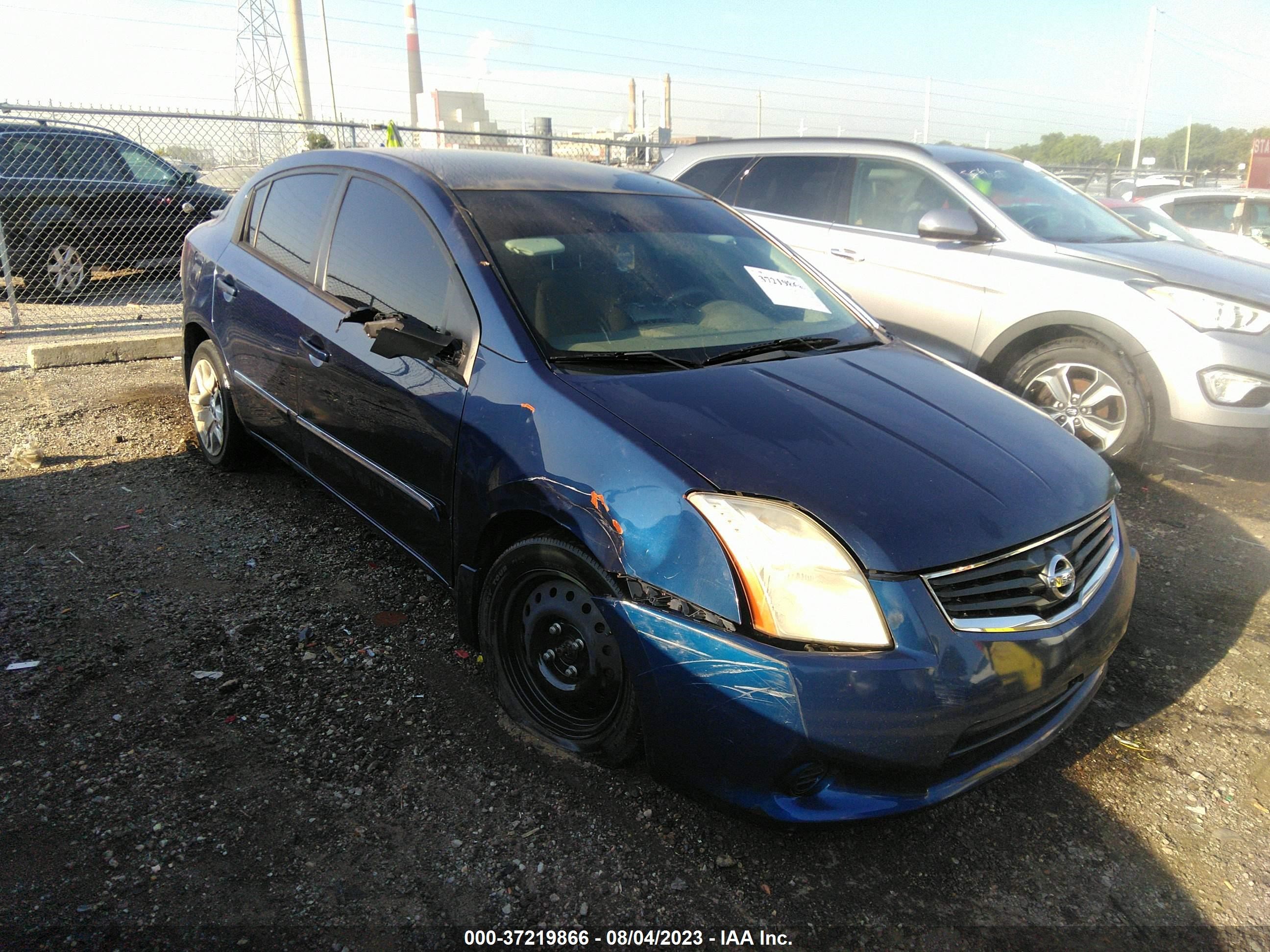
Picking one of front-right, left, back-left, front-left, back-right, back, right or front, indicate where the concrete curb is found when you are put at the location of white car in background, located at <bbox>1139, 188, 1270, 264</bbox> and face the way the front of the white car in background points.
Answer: back-right

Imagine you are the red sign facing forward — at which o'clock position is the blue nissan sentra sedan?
The blue nissan sentra sedan is roughly at 12 o'clock from the red sign.

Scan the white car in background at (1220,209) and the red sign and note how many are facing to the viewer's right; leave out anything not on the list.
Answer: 1

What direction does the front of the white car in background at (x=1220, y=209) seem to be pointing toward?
to the viewer's right

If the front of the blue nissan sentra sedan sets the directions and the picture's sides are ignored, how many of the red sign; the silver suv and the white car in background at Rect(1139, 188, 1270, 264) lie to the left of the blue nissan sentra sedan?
3

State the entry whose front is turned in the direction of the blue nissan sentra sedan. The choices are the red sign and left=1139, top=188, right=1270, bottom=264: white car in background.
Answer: the red sign

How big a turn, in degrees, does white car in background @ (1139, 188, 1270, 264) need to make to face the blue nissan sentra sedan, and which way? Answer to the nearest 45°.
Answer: approximately 90° to its right

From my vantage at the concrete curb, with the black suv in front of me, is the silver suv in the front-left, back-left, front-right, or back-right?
back-right

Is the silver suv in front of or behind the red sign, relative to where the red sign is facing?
in front

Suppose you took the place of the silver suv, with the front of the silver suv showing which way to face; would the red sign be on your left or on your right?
on your left
